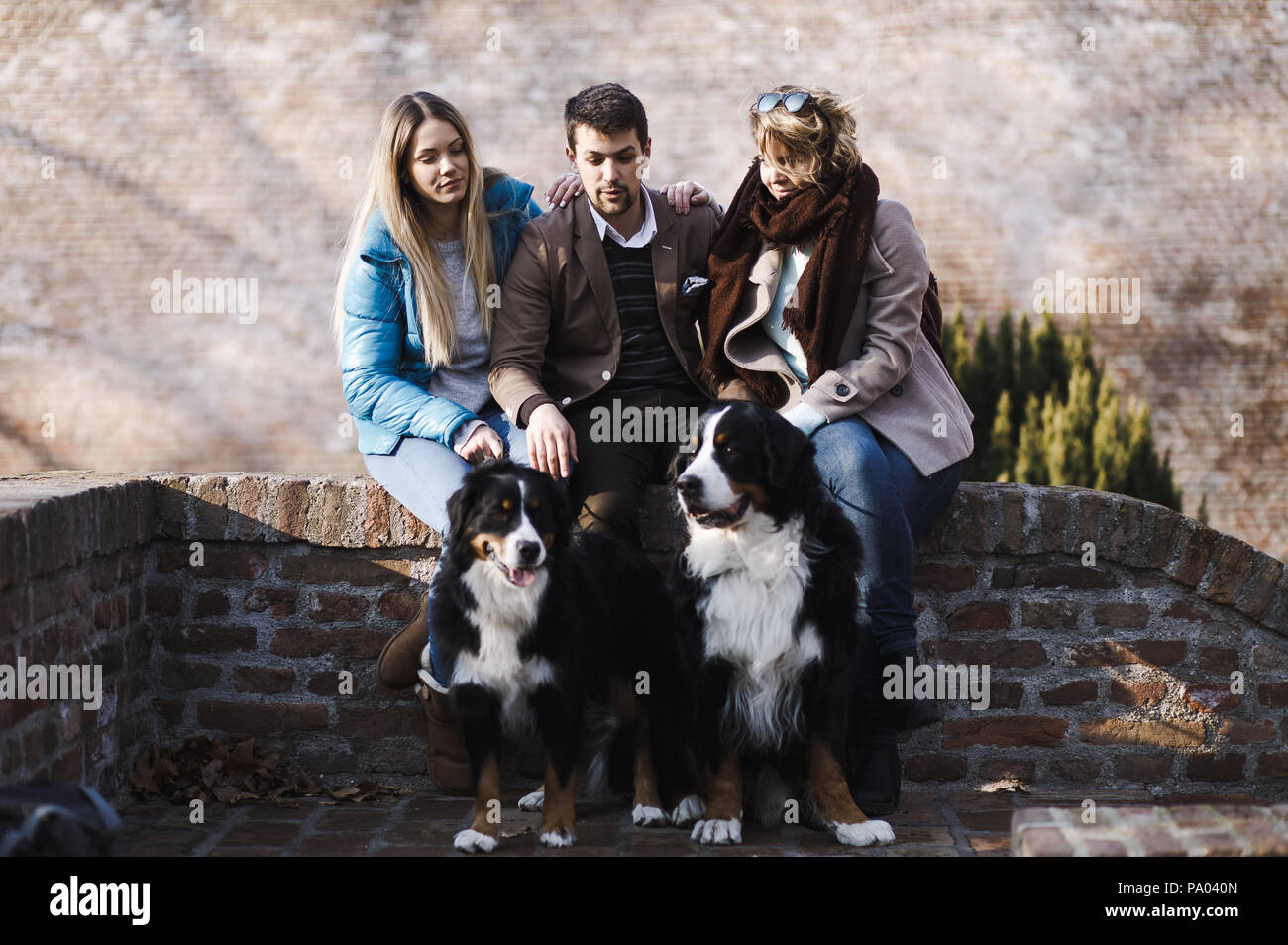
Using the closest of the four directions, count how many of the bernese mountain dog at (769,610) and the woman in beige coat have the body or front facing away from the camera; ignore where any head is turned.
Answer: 0

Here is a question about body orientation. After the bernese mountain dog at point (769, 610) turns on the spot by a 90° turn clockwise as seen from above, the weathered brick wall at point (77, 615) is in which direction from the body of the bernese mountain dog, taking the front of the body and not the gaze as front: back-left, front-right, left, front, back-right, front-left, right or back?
front

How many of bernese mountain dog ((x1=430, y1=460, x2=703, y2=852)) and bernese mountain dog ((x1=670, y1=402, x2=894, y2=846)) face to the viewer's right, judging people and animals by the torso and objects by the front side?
0

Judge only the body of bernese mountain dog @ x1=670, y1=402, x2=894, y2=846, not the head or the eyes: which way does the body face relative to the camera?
toward the camera

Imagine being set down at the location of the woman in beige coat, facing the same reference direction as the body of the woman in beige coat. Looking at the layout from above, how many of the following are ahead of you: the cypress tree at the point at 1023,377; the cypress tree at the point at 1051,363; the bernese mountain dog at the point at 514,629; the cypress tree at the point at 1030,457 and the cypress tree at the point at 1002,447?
1

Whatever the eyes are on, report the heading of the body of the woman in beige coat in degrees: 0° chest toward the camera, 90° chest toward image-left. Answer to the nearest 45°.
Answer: approximately 45°

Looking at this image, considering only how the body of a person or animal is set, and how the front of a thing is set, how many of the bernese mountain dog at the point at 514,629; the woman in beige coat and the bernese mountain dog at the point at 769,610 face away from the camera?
0
